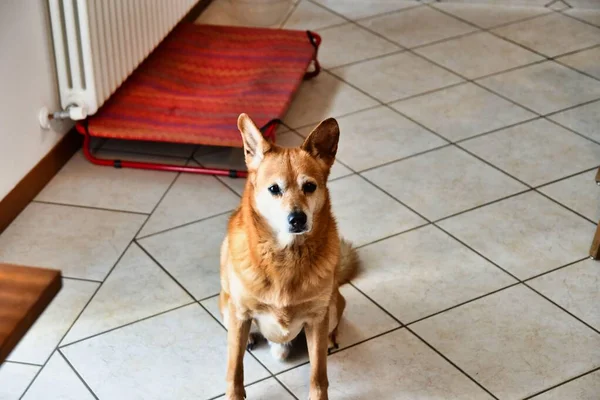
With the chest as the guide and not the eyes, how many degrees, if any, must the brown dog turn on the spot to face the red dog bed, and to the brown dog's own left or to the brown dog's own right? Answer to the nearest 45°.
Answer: approximately 180°

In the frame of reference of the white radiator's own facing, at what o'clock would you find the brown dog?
The brown dog is roughly at 1 o'clock from the white radiator.

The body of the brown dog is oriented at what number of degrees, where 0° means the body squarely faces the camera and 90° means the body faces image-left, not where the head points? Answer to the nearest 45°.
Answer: approximately 0°

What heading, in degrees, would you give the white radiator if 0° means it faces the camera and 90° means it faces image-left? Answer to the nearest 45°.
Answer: approximately 315°

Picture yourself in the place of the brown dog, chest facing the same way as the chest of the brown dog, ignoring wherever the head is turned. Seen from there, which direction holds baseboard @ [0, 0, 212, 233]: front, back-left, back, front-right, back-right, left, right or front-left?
back-right

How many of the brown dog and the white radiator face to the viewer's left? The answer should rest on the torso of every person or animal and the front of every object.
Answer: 0
